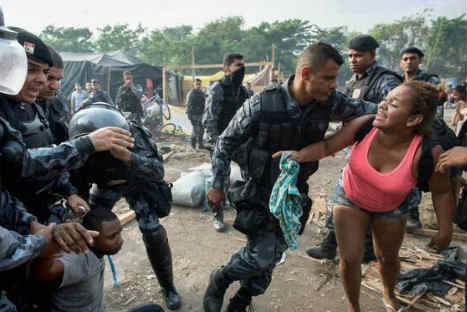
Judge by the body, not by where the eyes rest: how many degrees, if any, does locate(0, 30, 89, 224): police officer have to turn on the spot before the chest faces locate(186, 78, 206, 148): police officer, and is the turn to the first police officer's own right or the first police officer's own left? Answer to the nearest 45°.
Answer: approximately 90° to the first police officer's own left

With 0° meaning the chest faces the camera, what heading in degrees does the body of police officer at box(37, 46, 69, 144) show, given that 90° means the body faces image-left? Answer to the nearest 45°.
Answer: approximately 315°

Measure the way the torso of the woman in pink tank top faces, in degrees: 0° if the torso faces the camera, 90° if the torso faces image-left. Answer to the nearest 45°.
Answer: approximately 0°

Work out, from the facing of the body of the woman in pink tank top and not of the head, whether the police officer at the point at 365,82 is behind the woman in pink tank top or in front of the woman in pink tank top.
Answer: behind

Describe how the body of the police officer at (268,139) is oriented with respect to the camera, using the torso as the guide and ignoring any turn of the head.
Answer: to the viewer's right

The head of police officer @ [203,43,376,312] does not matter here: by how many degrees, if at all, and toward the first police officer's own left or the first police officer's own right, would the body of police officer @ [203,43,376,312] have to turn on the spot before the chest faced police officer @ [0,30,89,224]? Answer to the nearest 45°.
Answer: approximately 135° to the first police officer's own right

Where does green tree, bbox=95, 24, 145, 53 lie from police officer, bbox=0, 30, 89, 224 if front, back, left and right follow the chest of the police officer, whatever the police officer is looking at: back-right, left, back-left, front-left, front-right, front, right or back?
back-left

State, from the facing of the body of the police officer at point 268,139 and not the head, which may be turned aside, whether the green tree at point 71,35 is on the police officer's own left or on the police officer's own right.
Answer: on the police officer's own left
